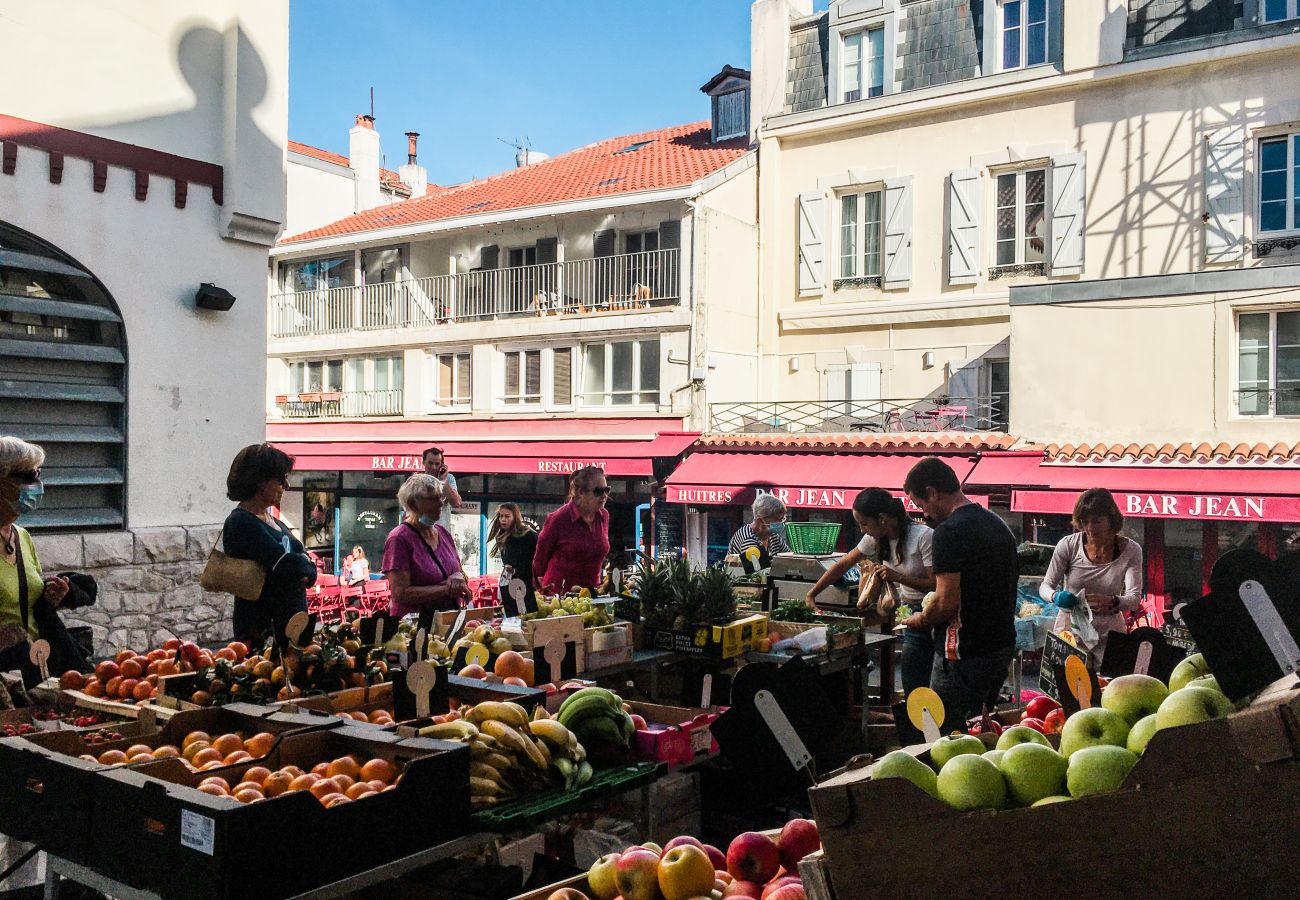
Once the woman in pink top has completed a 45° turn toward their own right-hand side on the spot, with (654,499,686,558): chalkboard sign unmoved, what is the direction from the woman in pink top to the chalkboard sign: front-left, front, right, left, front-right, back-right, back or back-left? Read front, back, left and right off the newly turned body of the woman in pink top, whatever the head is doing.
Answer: back

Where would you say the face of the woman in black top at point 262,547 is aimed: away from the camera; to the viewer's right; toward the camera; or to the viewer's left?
to the viewer's right

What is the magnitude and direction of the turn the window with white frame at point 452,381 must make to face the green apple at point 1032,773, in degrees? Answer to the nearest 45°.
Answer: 0° — it already faces it

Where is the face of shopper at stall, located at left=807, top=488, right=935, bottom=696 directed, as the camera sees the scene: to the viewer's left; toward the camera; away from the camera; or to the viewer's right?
to the viewer's left

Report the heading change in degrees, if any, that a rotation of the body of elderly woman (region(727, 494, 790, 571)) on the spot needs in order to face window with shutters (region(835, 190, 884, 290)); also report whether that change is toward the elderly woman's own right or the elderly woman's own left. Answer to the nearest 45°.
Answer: approximately 135° to the elderly woman's own left

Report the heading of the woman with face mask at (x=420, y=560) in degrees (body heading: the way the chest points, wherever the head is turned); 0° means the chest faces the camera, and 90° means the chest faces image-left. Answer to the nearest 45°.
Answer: approximately 315°

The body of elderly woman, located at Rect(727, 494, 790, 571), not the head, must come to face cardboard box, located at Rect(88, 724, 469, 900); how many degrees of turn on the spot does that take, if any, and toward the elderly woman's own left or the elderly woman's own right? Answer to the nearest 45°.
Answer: approximately 45° to the elderly woman's own right

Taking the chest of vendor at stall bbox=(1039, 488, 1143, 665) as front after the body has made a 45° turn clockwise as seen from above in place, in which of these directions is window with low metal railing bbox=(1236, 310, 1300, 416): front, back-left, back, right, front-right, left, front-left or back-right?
back-right

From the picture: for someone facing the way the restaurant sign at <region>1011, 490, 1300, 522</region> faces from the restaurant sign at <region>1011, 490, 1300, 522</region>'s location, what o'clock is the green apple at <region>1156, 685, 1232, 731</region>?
The green apple is roughly at 12 o'clock from the restaurant sign.

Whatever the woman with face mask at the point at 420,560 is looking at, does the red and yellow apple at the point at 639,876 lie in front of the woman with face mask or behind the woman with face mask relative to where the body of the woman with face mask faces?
in front

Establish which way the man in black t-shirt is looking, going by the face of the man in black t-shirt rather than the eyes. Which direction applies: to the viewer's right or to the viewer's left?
to the viewer's left

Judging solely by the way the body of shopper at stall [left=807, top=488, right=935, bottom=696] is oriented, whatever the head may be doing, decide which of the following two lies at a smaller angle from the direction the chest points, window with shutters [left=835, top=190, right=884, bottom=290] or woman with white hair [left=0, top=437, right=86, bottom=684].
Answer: the woman with white hair

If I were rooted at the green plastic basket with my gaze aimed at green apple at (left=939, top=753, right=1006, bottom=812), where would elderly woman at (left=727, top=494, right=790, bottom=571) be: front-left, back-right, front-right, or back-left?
back-right

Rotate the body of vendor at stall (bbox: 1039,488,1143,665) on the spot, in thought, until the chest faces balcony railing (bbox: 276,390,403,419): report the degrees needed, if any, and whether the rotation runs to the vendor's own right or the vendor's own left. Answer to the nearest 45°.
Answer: approximately 135° to the vendor's own right

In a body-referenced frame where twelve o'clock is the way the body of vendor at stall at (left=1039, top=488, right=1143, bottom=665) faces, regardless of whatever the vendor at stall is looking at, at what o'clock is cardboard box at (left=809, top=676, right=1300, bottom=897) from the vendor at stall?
The cardboard box is roughly at 12 o'clock from the vendor at stall.

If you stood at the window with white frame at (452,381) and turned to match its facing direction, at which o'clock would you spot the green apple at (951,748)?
The green apple is roughly at 12 o'clock from the window with white frame.
